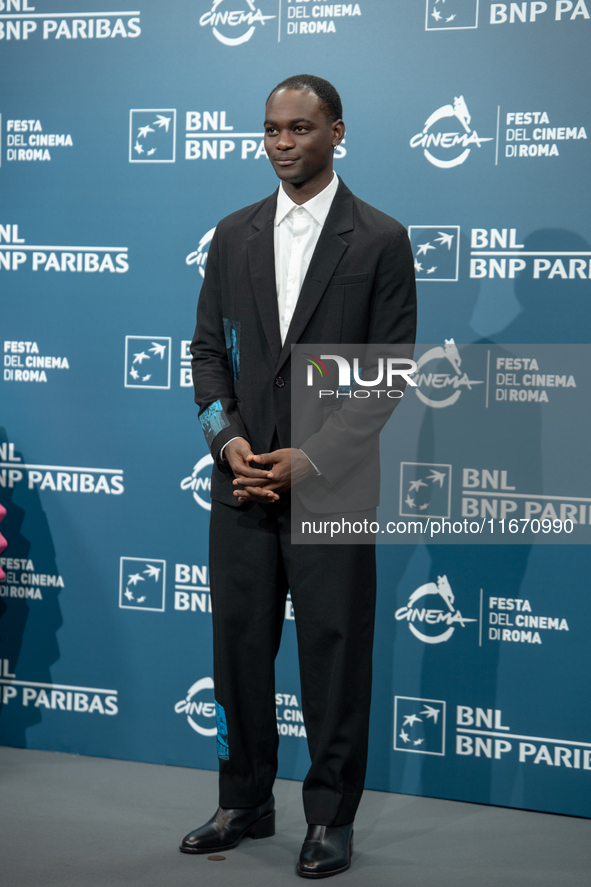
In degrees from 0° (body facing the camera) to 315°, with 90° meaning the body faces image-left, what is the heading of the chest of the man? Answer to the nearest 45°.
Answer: approximately 45°
